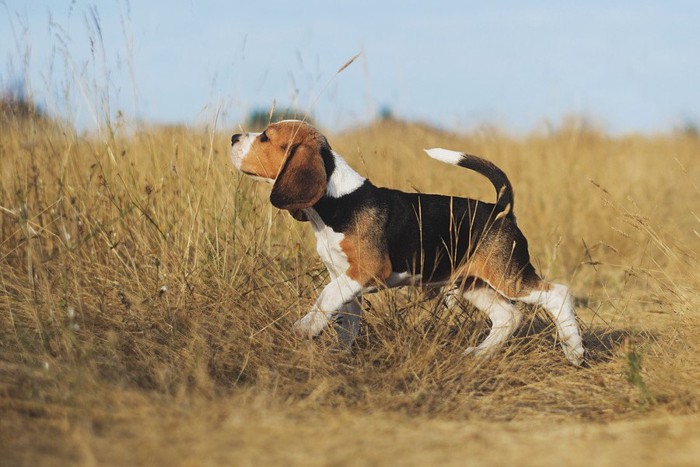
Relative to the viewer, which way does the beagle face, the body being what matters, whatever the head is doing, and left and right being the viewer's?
facing to the left of the viewer
